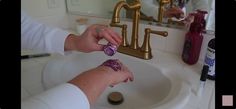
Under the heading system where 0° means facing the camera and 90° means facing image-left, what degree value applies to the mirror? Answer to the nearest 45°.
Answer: approximately 45°

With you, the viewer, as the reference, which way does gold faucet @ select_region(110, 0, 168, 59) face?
facing the viewer and to the left of the viewer
